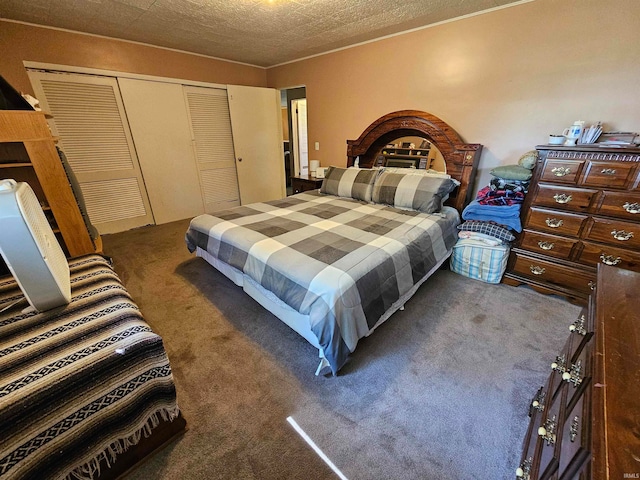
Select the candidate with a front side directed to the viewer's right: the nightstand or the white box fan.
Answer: the white box fan

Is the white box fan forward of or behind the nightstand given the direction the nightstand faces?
forward

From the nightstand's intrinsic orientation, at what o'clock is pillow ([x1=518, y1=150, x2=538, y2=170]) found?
The pillow is roughly at 9 o'clock from the nightstand.

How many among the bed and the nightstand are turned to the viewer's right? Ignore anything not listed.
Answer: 0

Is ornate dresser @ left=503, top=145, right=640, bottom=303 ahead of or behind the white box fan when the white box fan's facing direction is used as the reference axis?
ahead

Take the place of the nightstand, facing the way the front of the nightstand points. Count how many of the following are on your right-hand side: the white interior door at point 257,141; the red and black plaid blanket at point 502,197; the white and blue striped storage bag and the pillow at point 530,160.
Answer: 1

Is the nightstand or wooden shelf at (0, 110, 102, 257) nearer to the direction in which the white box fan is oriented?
the nightstand

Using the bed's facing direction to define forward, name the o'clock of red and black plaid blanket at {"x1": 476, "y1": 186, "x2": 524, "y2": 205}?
The red and black plaid blanket is roughly at 7 o'clock from the bed.

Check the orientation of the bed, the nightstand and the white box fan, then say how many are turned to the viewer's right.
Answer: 1

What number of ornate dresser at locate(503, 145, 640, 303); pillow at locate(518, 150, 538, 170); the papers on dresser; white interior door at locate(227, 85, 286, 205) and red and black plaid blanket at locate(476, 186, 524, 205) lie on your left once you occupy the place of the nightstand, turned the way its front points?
4

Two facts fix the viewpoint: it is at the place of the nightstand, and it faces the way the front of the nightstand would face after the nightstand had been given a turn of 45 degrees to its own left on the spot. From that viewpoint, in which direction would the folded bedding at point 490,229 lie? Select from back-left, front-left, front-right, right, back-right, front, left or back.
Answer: front-left

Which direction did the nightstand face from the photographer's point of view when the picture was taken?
facing the viewer and to the left of the viewer

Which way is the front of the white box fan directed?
to the viewer's right

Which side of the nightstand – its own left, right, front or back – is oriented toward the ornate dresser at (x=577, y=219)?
left
